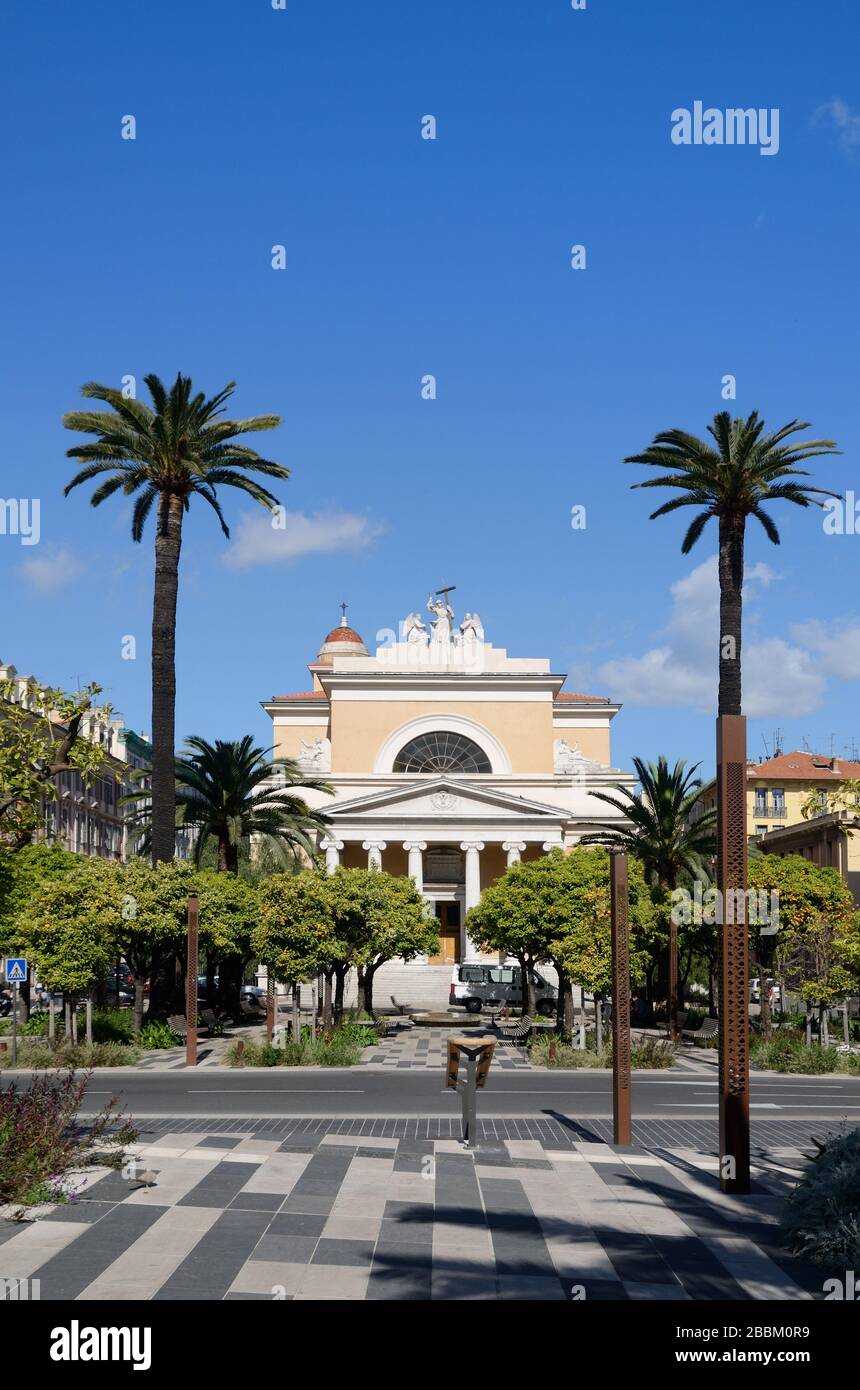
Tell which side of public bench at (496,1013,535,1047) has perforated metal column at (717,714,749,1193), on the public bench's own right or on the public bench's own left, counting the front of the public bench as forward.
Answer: on the public bench's own left

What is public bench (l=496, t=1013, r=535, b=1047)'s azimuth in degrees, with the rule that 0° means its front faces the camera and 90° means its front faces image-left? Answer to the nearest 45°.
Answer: approximately 90°

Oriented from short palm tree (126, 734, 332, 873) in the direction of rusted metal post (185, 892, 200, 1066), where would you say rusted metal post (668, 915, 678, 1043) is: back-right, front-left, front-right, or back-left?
front-left

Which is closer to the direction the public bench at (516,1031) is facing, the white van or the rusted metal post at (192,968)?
the rusted metal post

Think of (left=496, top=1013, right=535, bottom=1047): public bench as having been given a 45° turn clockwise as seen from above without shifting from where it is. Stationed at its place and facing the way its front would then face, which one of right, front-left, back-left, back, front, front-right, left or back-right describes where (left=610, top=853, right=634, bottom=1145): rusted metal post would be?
back-left

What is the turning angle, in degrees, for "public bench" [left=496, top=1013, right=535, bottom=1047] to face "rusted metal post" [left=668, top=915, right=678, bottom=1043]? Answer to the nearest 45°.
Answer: approximately 180°

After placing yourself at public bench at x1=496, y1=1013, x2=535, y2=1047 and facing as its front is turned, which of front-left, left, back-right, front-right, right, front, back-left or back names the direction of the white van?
right

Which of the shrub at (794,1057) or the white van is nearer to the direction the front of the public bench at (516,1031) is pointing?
the white van

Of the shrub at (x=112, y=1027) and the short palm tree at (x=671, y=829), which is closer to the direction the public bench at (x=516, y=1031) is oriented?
the shrub
